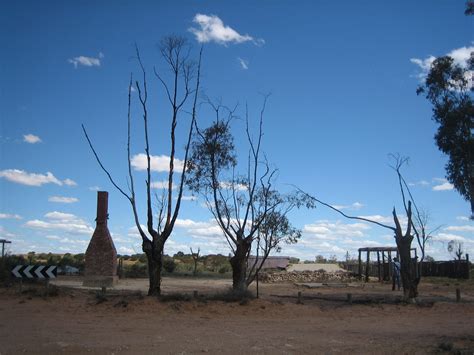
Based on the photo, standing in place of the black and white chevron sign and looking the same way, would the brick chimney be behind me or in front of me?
behind

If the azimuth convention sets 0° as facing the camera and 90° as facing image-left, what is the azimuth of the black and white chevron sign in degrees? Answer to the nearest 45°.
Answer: approximately 0°
